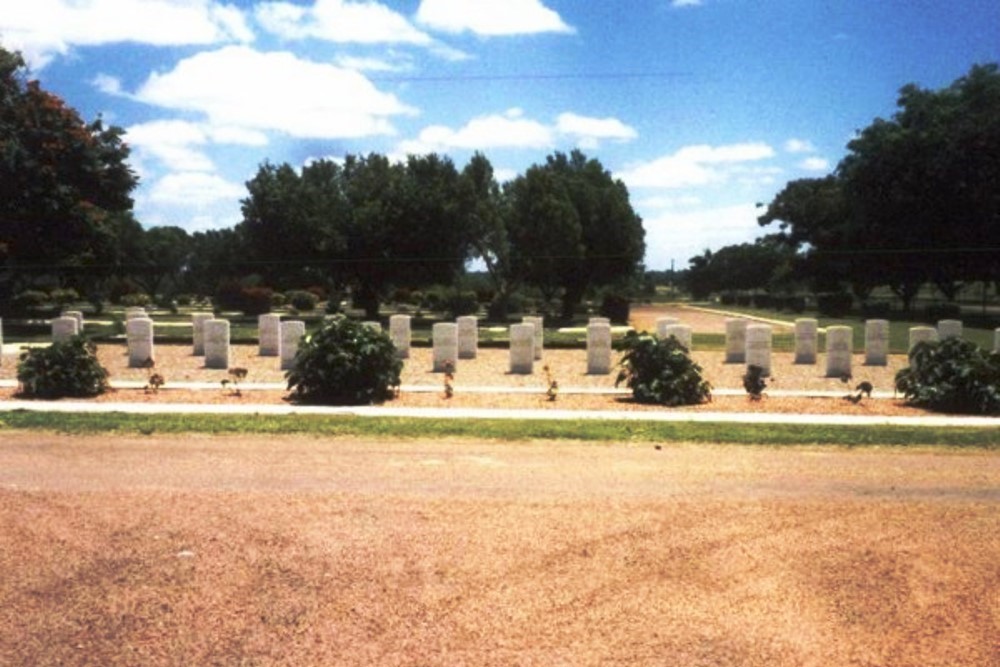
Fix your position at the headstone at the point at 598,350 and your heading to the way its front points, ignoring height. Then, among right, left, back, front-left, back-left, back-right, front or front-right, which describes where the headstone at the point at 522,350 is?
right

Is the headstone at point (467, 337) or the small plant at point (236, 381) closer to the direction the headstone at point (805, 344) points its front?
the small plant

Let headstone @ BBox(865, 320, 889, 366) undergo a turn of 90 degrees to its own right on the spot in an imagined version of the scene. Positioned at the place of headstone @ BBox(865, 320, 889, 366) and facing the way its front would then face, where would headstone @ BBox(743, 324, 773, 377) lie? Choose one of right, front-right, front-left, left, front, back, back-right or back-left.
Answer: front-left

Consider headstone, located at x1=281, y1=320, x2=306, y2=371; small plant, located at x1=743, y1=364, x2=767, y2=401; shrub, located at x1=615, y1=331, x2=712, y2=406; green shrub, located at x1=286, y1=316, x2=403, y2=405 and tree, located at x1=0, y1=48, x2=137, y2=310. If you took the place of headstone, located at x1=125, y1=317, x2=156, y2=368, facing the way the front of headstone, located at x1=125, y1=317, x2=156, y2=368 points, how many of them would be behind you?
1

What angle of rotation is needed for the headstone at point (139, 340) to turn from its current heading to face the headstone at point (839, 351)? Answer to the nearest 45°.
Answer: approximately 45° to its left

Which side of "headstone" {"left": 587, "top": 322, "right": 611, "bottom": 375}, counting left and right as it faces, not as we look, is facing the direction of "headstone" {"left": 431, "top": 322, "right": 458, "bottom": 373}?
right

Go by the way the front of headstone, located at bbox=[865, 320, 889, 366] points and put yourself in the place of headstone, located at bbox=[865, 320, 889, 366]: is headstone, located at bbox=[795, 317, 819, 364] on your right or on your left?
on your right

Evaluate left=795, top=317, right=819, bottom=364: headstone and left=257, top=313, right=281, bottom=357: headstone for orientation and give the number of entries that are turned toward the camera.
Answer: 2

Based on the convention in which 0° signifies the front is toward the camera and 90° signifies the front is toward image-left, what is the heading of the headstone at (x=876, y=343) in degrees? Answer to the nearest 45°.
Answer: approximately 0°

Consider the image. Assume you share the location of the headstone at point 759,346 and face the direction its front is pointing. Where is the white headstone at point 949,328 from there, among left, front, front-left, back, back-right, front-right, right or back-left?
back-left

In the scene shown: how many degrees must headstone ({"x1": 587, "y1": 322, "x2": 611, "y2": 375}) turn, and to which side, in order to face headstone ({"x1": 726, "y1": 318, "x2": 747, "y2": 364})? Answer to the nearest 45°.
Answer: approximately 135° to its left

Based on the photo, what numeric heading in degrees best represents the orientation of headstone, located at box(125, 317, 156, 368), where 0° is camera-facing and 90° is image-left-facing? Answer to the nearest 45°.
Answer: approximately 0°

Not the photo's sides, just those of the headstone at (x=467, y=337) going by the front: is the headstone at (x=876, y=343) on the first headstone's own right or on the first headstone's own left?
on the first headstone's own left
